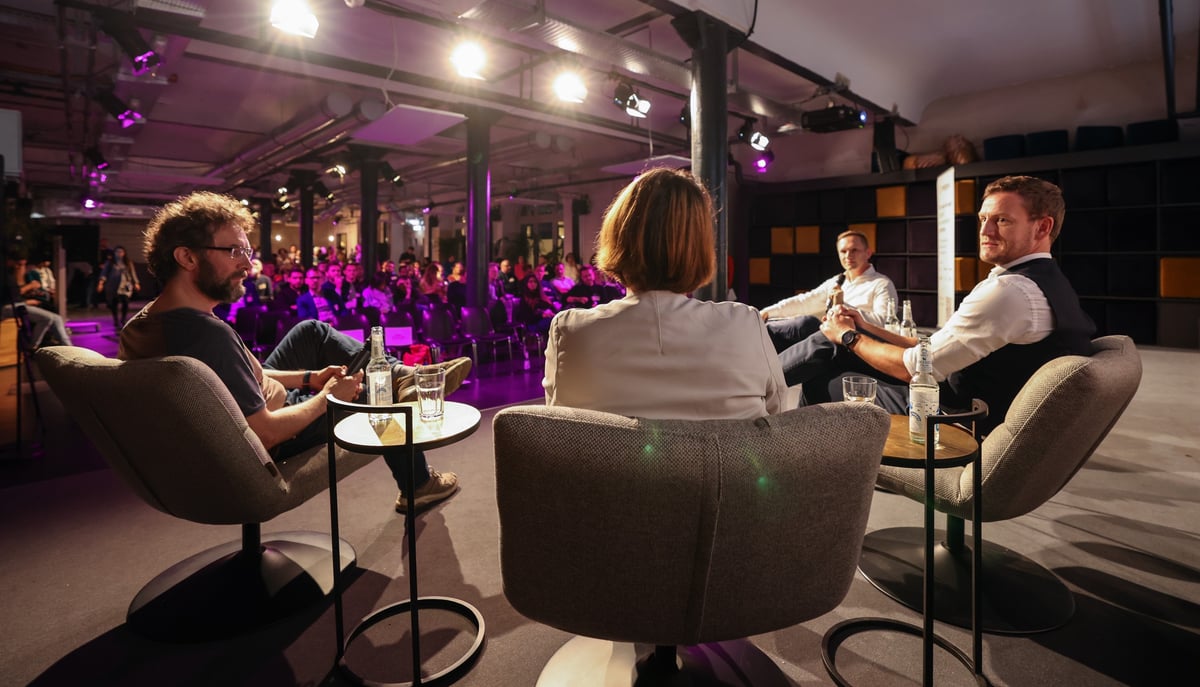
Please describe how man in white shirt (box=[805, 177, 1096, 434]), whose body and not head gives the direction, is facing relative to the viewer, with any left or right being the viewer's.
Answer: facing to the left of the viewer

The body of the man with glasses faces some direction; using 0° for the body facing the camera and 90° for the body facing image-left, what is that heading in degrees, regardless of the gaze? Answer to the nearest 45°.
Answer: approximately 270°

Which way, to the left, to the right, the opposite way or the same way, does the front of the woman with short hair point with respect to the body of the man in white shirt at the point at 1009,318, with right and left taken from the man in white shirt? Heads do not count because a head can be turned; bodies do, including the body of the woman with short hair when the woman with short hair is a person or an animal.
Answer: to the right

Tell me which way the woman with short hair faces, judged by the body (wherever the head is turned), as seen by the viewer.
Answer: away from the camera

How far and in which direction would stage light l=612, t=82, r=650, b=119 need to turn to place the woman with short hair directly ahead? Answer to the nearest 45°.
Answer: approximately 45° to its right

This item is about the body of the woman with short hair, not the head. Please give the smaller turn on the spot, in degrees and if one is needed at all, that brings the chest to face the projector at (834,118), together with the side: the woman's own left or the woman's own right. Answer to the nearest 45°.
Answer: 0° — they already face it
